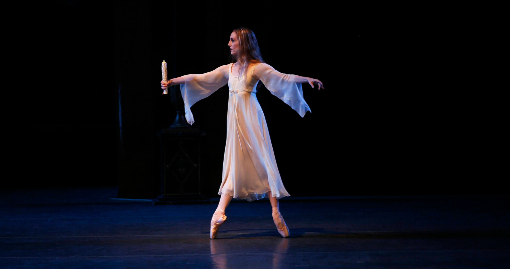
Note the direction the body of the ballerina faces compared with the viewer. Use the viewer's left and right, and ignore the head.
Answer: facing the viewer and to the left of the viewer

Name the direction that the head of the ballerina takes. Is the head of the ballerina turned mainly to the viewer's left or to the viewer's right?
to the viewer's left
